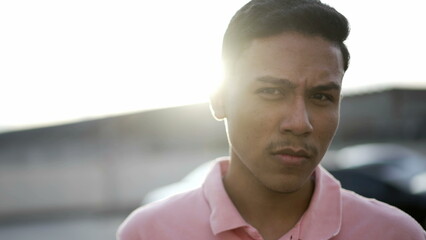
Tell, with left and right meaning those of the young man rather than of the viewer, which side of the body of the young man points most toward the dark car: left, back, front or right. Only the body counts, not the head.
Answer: back

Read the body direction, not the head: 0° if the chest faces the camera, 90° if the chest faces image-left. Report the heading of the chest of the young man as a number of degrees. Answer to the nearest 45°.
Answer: approximately 0°
